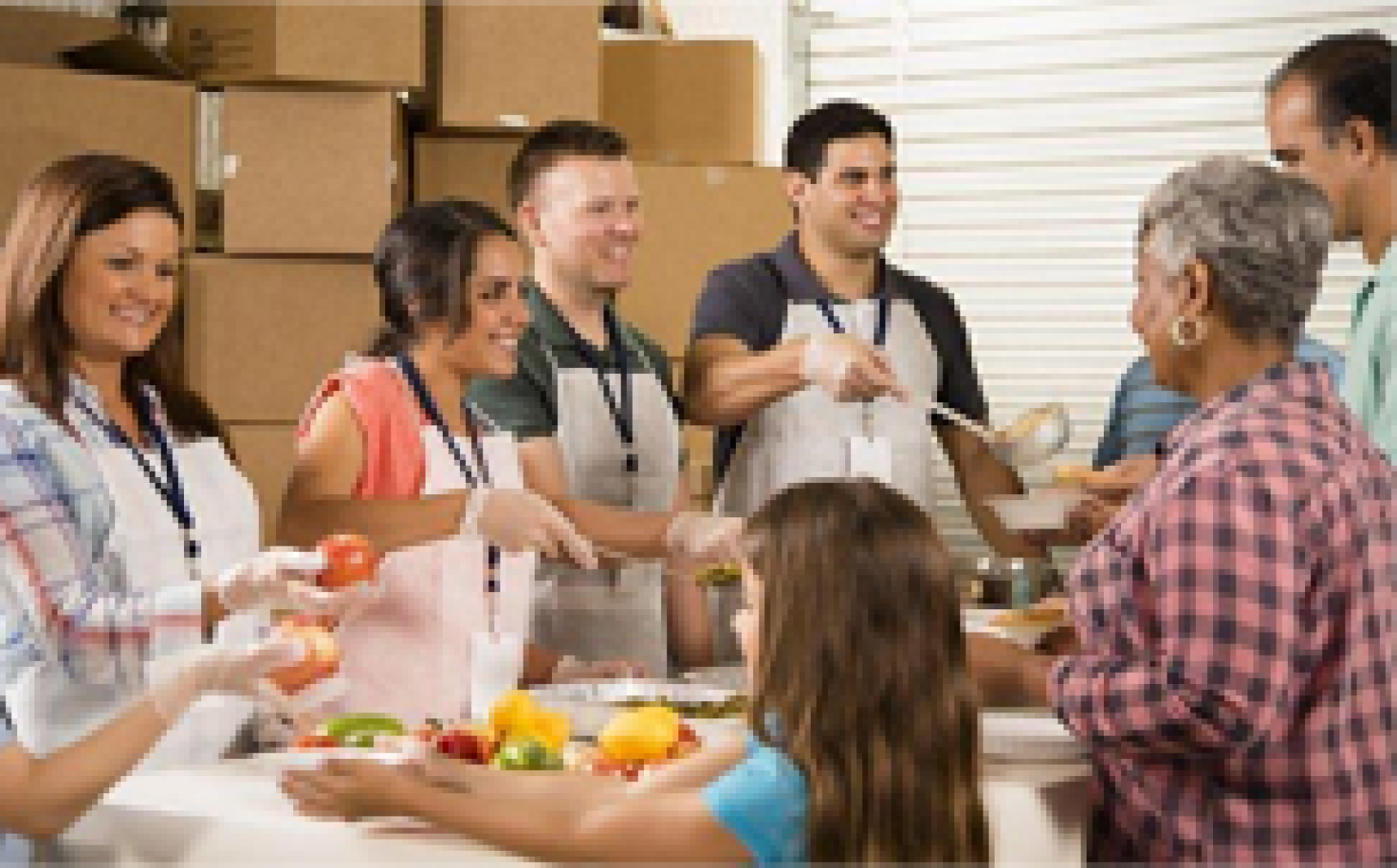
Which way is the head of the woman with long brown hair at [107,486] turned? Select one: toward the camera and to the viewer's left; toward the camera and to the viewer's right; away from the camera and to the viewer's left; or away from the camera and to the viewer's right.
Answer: toward the camera and to the viewer's right

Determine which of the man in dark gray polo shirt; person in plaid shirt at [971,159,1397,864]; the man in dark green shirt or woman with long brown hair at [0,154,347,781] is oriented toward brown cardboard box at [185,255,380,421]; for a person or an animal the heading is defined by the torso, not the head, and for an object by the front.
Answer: the person in plaid shirt

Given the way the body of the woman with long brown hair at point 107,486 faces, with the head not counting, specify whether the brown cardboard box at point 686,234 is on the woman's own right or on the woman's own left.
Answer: on the woman's own left

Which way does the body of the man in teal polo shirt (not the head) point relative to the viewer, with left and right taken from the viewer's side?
facing to the left of the viewer

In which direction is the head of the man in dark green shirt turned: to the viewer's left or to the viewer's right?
to the viewer's right

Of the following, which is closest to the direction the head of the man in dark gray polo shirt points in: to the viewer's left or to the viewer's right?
to the viewer's right

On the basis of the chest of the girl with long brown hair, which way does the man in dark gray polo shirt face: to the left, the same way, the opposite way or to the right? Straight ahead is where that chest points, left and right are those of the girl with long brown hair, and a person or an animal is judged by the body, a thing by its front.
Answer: the opposite way

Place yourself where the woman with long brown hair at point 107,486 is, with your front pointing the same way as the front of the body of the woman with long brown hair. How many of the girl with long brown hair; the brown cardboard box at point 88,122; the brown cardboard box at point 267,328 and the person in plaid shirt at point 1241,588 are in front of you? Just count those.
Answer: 2

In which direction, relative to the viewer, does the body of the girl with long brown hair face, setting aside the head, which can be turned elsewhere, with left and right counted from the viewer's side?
facing away from the viewer and to the left of the viewer

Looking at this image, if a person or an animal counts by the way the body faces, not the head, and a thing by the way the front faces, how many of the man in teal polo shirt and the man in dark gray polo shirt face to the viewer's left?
1

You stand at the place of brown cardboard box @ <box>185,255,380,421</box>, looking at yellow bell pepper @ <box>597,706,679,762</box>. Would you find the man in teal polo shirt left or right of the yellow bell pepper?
left

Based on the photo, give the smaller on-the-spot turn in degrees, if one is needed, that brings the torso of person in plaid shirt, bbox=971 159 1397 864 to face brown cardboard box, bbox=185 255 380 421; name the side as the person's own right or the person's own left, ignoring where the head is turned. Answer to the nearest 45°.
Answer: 0° — they already face it

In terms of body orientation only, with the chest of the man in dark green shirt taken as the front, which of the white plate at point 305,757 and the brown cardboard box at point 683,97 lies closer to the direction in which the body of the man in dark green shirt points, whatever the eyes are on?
the white plate

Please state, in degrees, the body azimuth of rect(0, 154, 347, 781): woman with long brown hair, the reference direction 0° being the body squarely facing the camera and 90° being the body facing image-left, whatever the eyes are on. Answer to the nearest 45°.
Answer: approximately 315°
